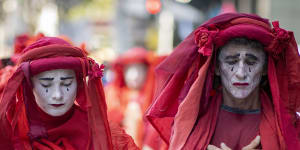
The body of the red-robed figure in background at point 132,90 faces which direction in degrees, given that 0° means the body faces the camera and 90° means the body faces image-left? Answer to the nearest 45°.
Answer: approximately 0°

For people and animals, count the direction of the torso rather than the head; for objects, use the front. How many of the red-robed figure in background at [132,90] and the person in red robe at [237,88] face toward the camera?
2

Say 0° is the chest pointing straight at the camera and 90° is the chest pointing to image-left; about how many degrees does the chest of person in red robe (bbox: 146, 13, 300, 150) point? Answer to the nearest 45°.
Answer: approximately 0°
